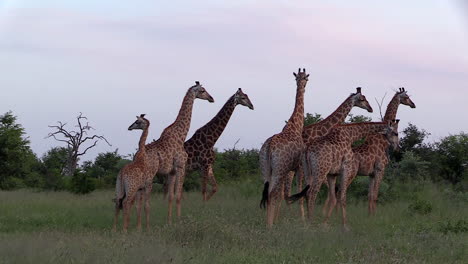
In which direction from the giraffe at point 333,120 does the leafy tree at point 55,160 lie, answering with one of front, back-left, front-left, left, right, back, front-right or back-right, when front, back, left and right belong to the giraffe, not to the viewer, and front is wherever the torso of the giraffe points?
back-left

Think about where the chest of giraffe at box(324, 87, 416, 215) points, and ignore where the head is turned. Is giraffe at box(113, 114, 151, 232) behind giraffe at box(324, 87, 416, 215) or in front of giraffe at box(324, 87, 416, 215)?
behind

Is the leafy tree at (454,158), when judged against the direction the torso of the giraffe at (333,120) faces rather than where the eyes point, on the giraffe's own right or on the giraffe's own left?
on the giraffe's own left

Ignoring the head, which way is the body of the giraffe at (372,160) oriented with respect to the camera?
to the viewer's right

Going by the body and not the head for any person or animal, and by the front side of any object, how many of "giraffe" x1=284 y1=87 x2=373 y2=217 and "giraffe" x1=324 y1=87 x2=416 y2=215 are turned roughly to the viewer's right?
2

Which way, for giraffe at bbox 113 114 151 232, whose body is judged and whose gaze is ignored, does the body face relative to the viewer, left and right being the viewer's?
facing away from the viewer and to the right of the viewer

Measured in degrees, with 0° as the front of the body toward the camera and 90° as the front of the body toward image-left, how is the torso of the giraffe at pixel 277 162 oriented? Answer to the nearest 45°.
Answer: approximately 225°

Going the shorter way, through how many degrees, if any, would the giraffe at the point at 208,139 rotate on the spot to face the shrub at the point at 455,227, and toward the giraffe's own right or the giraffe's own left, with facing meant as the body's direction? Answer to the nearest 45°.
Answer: approximately 45° to the giraffe's own right

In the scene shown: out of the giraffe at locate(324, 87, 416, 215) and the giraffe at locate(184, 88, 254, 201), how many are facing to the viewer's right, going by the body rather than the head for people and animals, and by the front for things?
2

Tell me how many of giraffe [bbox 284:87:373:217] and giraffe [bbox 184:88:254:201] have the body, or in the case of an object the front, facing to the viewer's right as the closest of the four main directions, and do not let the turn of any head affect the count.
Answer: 2
